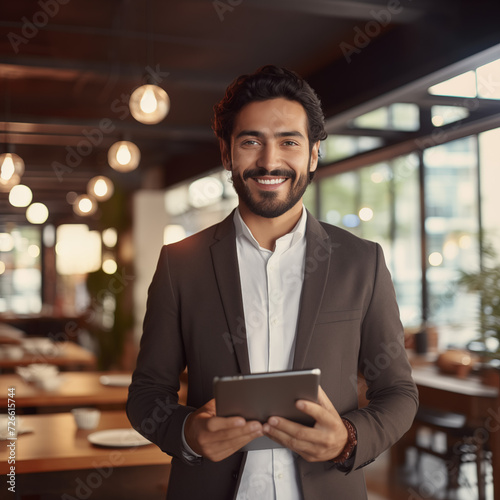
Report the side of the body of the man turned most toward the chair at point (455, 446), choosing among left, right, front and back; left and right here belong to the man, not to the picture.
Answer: back

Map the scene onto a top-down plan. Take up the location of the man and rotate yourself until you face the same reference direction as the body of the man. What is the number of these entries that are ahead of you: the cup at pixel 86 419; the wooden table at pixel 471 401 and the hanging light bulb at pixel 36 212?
0

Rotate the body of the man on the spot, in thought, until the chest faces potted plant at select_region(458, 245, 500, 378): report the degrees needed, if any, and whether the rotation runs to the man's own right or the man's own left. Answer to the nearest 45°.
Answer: approximately 135° to the man's own left

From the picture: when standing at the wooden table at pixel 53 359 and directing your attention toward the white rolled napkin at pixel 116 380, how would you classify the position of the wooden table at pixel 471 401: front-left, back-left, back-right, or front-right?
front-left

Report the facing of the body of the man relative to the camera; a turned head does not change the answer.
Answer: toward the camera

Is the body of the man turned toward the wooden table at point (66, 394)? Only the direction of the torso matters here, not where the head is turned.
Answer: no

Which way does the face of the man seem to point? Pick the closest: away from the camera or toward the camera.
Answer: toward the camera

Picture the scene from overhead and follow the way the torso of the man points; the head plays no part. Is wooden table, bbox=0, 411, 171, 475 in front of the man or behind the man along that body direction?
behind

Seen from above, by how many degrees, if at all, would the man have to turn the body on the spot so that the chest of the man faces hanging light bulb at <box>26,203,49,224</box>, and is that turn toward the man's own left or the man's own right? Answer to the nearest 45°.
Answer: approximately 135° to the man's own right

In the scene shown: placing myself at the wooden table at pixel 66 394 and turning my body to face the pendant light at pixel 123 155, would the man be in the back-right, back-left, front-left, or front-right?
back-right

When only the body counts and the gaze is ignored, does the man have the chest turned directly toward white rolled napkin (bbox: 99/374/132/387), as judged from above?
no

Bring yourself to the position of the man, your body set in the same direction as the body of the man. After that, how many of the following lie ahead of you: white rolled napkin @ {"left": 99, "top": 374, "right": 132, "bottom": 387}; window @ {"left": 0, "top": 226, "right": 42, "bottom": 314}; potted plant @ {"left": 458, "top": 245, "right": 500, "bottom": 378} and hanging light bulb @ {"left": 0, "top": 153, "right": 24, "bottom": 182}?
0

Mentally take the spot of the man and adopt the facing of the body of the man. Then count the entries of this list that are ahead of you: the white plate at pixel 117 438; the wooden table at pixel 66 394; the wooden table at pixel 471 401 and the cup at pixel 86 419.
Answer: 0

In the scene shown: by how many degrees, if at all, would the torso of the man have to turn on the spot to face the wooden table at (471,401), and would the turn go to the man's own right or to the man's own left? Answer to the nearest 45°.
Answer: approximately 135° to the man's own left

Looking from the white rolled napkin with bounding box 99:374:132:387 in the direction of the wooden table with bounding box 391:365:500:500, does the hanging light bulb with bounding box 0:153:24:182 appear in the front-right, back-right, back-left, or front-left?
back-left
